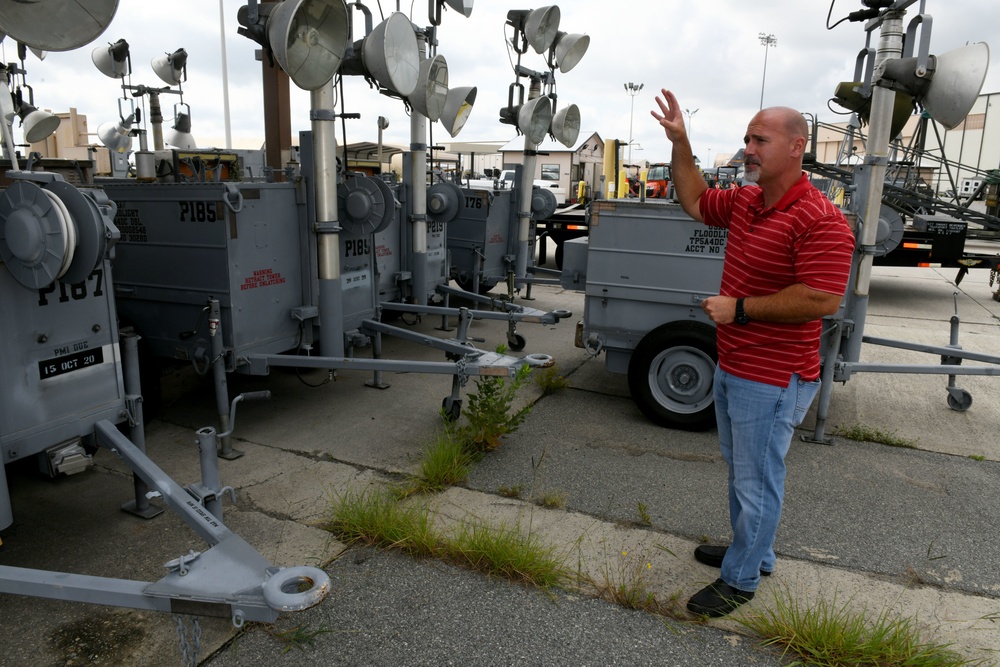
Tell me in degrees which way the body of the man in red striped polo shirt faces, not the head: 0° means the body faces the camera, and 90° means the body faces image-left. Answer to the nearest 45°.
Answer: approximately 45°

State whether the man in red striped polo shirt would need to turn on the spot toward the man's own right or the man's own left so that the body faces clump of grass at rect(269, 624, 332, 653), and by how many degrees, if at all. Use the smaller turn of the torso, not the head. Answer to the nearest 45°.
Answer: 0° — they already face it

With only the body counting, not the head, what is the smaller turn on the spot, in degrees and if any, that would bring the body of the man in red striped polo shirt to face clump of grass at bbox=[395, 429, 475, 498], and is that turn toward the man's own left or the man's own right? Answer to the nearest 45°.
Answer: approximately 45° to the man's own right

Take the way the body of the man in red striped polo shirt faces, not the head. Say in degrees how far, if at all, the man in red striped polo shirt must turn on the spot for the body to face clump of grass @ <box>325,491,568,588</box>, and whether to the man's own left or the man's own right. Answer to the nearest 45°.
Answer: approximately 45° to the man's own right

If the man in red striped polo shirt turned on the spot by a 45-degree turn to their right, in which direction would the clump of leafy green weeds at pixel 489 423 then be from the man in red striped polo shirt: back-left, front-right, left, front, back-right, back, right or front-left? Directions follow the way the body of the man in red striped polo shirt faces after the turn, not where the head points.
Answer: front-right

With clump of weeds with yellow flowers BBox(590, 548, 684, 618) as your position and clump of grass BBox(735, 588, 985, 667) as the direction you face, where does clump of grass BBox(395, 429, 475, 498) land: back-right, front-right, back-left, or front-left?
back-left

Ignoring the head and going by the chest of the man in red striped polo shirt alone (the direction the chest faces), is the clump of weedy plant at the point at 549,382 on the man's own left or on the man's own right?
on the man's own right

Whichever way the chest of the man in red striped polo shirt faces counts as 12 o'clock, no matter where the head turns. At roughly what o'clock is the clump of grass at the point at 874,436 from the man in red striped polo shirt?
The clump of grass is roughly at 5 o'clock from the man in red striped polo shirt.
